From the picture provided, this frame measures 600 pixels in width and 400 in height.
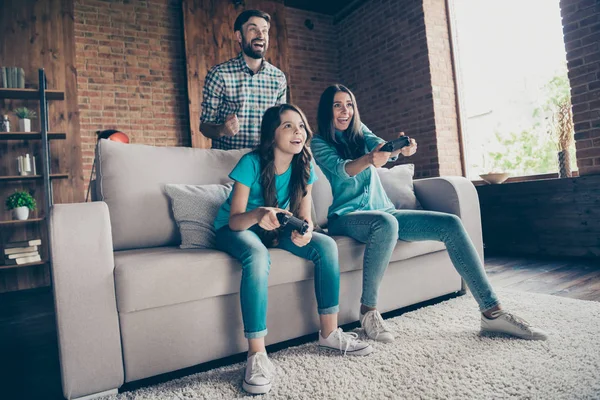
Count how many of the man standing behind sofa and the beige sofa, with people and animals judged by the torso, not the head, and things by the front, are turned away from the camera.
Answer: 0

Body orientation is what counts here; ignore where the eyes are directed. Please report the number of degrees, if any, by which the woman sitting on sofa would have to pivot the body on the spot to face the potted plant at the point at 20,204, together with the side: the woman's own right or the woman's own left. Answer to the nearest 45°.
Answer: approximately 135° to the woman's own right

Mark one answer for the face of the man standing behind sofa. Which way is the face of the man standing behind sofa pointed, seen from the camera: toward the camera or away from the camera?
toward the camera

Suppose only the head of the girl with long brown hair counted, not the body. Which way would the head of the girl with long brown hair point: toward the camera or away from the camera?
toward the camera

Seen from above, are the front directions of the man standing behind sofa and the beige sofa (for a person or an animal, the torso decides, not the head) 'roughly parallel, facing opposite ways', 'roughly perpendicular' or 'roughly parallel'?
roughly parallel

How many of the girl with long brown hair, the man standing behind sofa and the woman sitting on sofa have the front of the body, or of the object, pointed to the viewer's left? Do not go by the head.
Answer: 0

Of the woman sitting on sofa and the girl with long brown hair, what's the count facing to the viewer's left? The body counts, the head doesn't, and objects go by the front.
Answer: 0

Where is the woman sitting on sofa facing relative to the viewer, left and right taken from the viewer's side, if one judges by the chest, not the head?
facing the viewer and to the right of the viewer
